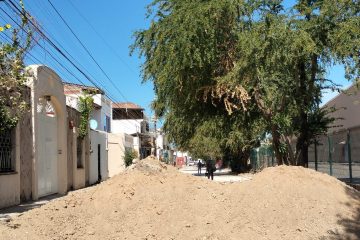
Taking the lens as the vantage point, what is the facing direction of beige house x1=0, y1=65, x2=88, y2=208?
facing the viewer and to the right of the viewer

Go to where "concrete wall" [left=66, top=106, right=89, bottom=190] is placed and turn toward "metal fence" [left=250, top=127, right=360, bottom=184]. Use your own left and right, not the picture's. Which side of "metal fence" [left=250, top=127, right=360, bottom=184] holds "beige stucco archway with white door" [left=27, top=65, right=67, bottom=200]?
right

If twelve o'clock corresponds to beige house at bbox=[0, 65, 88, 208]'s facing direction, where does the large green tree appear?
The large green tree is roughly at 10 o'clock from the beige house.

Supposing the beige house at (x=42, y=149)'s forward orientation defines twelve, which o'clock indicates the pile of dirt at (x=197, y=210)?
The pile of dirt is roughly at 1 o'clock from the beige house.

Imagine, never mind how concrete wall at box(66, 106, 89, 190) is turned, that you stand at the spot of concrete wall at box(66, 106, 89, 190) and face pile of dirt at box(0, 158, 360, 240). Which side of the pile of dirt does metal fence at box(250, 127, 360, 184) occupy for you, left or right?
left

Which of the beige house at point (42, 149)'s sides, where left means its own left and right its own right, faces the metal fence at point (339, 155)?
front

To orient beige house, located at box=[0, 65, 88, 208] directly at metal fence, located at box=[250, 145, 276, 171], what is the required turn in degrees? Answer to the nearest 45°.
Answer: approximately 90° to its left
